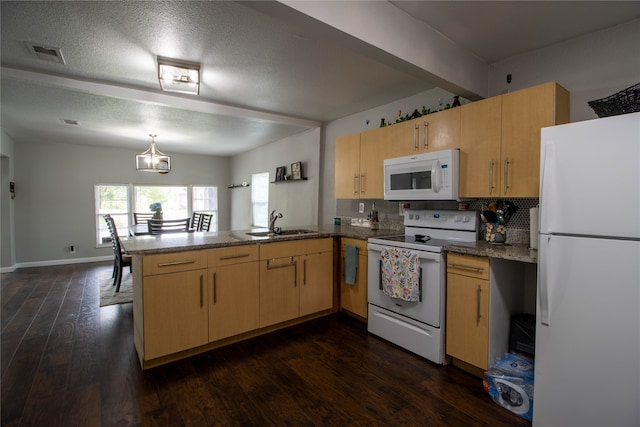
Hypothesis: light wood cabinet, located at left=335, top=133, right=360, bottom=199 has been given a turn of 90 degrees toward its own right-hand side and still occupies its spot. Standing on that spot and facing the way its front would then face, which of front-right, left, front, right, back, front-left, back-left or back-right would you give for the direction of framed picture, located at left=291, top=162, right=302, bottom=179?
front

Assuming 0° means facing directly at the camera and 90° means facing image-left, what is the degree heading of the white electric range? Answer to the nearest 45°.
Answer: approximately 45°

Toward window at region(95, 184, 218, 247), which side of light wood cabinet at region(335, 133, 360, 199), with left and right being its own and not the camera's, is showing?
right

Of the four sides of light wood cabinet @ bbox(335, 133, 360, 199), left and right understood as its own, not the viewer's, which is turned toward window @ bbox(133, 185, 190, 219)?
right

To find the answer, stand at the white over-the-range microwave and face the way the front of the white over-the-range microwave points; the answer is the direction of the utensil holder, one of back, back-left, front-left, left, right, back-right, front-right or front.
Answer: back-left

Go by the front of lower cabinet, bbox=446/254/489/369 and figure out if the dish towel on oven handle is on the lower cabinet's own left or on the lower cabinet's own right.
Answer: on the lower cabinet's own right

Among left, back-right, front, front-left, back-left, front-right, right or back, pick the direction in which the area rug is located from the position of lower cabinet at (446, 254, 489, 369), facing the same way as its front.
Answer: front-right

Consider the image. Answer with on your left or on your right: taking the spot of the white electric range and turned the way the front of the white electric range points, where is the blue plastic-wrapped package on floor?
on your left

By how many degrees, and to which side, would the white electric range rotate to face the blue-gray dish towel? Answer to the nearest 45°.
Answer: approximately 45° to its right

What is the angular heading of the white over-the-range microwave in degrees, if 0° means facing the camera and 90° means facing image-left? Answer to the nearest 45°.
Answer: approximately 45°
